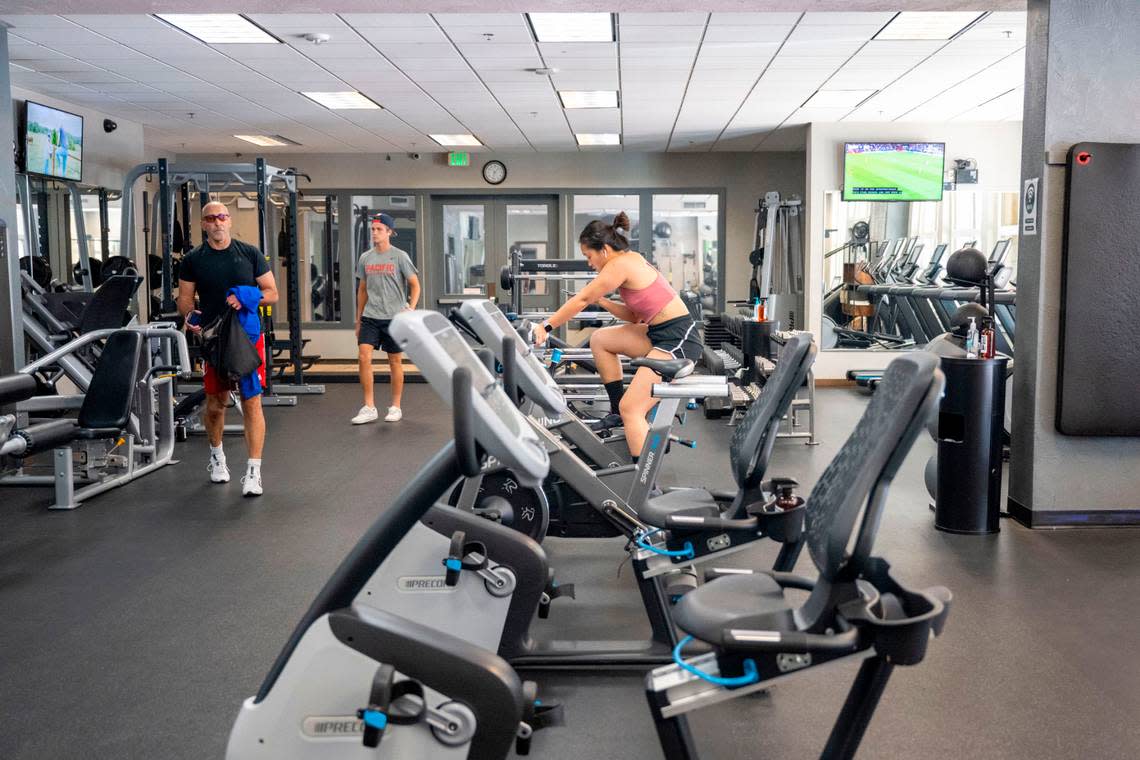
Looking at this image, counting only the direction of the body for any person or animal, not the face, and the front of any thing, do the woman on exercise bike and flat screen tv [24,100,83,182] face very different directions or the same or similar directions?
very different directions

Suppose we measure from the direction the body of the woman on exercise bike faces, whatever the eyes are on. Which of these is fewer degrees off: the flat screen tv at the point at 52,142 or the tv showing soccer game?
the flat screen tv

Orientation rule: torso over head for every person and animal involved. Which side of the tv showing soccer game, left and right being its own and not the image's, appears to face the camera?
front

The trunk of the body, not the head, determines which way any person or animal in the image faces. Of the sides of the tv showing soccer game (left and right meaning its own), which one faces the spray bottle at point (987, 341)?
front

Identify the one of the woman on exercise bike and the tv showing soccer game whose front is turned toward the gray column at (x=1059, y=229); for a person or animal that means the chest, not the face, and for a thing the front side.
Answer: the tv showing soccer game

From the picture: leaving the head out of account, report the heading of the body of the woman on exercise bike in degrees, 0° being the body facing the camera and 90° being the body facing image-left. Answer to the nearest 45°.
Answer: approximately 90°

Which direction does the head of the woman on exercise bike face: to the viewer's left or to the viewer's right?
to the viewer's left

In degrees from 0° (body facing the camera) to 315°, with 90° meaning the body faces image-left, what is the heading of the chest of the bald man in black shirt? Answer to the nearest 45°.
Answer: approximately 0°

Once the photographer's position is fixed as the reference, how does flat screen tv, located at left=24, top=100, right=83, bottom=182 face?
facing the viewer and to the right of the viewer

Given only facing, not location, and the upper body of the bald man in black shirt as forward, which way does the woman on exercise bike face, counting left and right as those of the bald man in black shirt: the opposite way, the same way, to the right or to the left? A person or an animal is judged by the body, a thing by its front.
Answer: to the right
